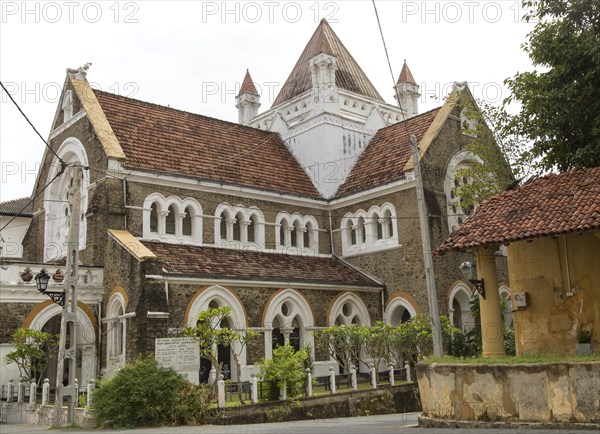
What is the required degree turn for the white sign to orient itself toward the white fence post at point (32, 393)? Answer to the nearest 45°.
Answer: approximately 135° to its right

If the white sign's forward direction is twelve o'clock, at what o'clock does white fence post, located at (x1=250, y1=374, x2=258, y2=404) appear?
The white fence post is roughly at 9 o'clock from the white sign.

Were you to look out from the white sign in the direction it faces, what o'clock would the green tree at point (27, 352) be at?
The green tree is roughly at 4 o'clock from the white sign.

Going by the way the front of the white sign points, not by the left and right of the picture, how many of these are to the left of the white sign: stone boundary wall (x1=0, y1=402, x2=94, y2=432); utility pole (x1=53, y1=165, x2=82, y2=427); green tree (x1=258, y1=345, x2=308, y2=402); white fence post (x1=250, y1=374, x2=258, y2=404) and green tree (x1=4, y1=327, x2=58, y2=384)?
2

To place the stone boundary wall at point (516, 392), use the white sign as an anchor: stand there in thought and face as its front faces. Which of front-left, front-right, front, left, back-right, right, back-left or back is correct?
front-left

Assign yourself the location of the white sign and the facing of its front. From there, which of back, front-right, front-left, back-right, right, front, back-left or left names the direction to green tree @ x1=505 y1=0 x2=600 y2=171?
left

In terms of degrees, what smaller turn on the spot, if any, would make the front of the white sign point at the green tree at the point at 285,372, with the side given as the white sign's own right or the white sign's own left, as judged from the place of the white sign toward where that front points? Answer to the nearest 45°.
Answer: approximately 90° to the white sign's own left

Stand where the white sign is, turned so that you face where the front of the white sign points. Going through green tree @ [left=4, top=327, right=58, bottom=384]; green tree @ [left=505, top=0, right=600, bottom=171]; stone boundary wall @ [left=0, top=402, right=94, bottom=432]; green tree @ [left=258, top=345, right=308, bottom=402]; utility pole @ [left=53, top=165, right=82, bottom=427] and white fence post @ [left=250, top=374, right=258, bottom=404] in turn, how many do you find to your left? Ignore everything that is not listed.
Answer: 3

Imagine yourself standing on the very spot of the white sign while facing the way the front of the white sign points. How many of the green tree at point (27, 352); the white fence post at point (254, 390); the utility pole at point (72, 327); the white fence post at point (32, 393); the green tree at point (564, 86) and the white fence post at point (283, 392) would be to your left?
3

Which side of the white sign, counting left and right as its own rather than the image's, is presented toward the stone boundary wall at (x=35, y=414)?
right

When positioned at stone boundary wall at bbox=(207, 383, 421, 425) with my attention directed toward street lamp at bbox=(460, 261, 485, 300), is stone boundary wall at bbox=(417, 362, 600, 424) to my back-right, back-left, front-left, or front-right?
front-right

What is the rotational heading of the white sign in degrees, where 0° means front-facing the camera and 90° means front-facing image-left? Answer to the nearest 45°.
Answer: approximately 0°

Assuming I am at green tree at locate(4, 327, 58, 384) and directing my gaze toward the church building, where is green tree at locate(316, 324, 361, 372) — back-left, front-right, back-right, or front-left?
front-right

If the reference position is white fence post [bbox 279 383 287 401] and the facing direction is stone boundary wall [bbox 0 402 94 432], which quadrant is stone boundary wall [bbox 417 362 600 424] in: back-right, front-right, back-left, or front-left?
back-left

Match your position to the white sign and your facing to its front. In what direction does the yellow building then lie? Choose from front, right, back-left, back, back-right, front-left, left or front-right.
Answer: front-left

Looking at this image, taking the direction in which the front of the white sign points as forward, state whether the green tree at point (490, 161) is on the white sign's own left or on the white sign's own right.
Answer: on the white sign's own left

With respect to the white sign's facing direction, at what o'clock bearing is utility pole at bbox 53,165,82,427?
The utility pole is roughly at 2 o'clock from the white sign.
